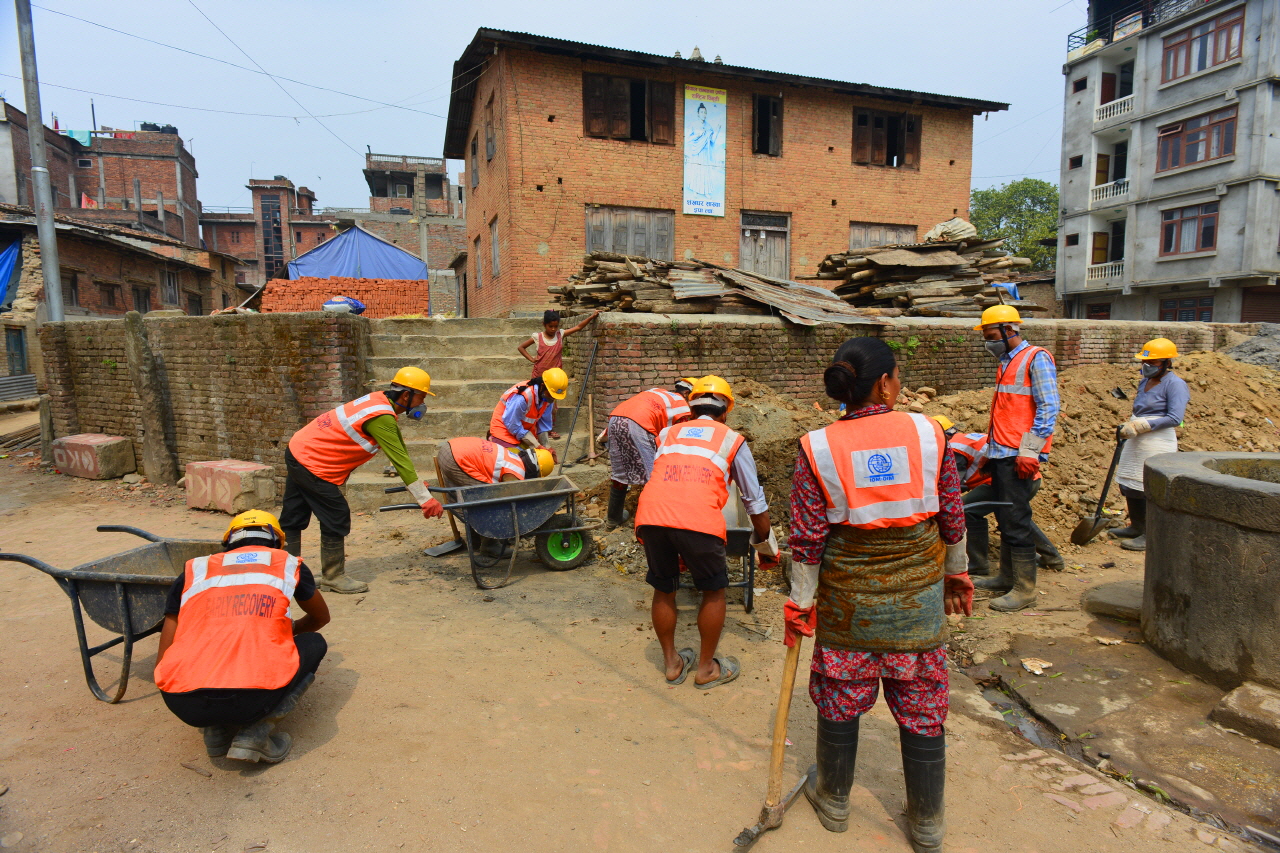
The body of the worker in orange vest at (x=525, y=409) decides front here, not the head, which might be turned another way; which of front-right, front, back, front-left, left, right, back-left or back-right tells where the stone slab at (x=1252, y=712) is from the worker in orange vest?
front

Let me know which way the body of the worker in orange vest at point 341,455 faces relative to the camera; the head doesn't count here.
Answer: to the viewer's right

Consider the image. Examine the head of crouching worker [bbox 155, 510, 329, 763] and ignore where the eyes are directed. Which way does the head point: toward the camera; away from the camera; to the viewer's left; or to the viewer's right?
away from the camera

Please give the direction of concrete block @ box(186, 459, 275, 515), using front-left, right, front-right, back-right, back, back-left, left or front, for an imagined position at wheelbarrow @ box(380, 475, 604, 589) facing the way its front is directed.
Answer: back-left

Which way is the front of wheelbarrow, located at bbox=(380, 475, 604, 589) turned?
to the viewer's right

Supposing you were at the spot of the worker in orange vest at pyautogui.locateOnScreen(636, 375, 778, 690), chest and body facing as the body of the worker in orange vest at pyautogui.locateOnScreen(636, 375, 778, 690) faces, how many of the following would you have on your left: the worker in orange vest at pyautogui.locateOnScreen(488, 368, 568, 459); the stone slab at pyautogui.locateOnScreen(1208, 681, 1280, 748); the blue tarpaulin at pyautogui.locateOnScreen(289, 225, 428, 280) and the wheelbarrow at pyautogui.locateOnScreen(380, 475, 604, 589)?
3

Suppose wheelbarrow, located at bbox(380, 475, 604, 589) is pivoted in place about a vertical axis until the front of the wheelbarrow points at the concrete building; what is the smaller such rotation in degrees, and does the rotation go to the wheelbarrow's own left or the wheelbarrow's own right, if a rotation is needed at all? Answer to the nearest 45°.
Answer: approximately 45° to the wheelbarrow's own left

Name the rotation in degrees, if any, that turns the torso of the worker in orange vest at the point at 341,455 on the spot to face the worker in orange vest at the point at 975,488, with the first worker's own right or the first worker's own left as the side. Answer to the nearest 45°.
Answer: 0° — they already face them

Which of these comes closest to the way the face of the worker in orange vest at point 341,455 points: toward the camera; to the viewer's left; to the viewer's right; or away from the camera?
to the viewer's right

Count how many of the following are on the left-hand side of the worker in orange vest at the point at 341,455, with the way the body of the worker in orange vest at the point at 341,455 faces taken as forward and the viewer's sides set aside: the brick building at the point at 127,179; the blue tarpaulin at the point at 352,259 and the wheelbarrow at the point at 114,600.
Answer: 2

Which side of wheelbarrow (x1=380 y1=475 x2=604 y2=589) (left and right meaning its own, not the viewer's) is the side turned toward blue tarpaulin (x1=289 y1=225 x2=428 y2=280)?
left

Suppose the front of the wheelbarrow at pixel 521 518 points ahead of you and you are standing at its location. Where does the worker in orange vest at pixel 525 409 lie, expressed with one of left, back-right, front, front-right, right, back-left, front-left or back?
left

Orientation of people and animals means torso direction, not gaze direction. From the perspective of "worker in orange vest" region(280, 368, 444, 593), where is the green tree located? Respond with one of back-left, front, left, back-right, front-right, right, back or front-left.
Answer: front-left

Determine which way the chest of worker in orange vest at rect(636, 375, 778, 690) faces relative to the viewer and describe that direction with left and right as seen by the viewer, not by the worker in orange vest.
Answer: facing away from the viewer and to the right of the viewer
